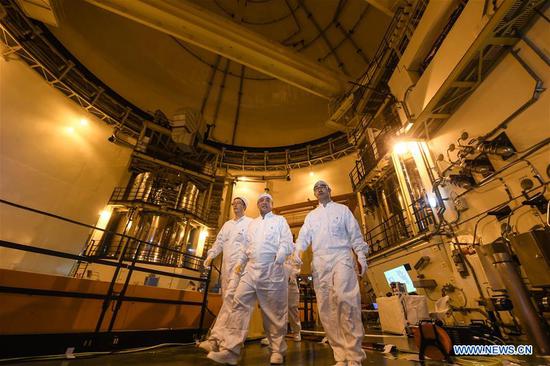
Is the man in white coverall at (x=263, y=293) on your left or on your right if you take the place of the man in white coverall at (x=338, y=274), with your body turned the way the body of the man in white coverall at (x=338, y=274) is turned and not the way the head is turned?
on your right

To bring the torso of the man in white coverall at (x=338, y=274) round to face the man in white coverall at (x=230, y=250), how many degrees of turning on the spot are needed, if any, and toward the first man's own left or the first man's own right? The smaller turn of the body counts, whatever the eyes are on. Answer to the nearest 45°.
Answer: approximately 135° to the first man's own right

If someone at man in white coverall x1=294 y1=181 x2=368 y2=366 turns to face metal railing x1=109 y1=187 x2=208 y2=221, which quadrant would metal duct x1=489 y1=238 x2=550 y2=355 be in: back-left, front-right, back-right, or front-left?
back-right

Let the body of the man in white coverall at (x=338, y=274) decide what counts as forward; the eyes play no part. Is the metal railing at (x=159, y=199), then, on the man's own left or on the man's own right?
on the man's own right

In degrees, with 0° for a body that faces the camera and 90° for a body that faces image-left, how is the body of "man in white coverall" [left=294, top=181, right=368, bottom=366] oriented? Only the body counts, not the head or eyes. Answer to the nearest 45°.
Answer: approximately 0°
